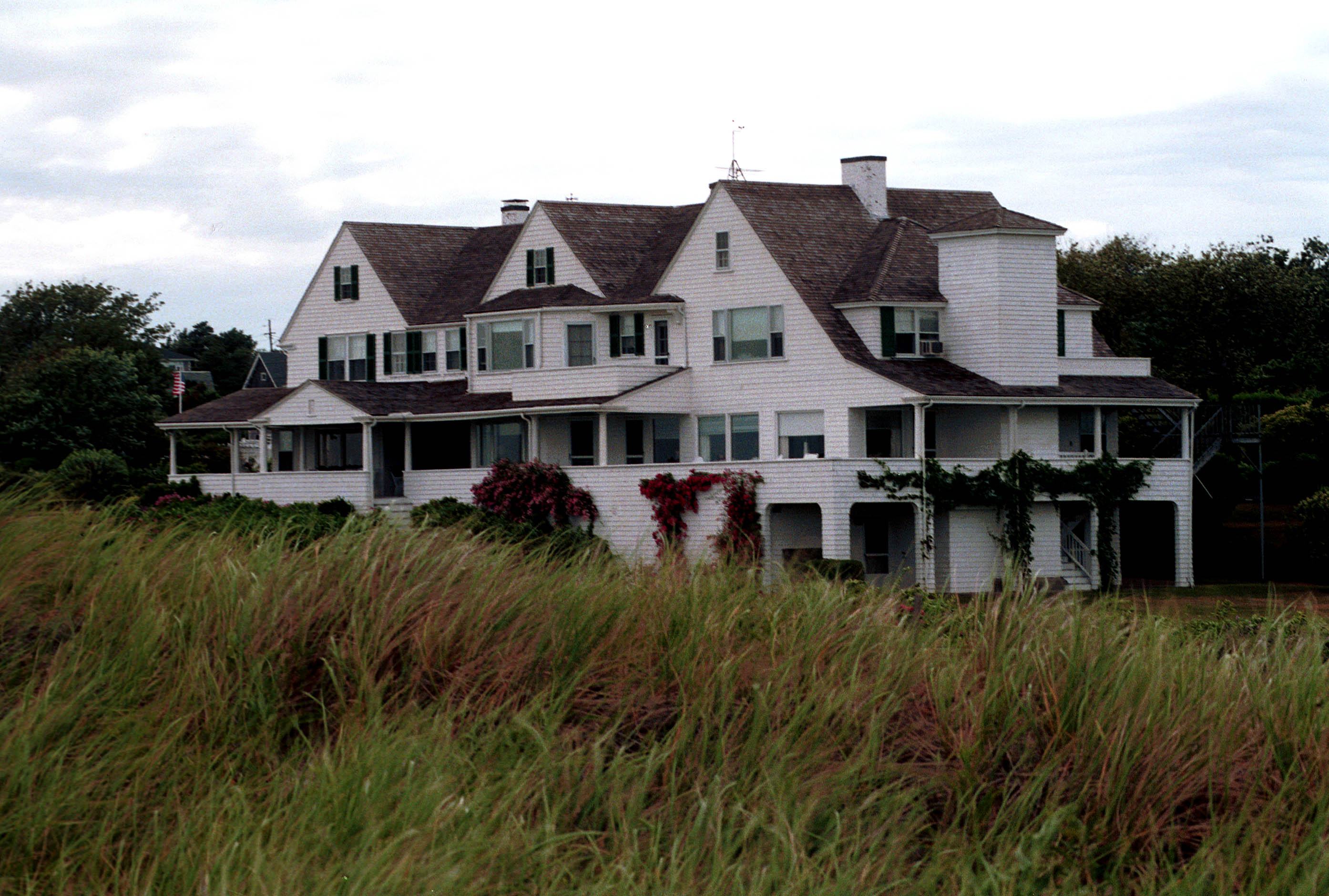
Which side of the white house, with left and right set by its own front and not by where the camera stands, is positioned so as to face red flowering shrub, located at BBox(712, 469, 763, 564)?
front

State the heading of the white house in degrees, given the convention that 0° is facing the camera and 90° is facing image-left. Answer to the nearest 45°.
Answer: approximately 45°

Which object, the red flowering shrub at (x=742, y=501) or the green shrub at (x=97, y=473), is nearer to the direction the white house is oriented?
the red flowering shrub

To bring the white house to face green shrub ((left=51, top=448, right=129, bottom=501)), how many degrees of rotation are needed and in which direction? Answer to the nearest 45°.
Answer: approximately 45° to its right
